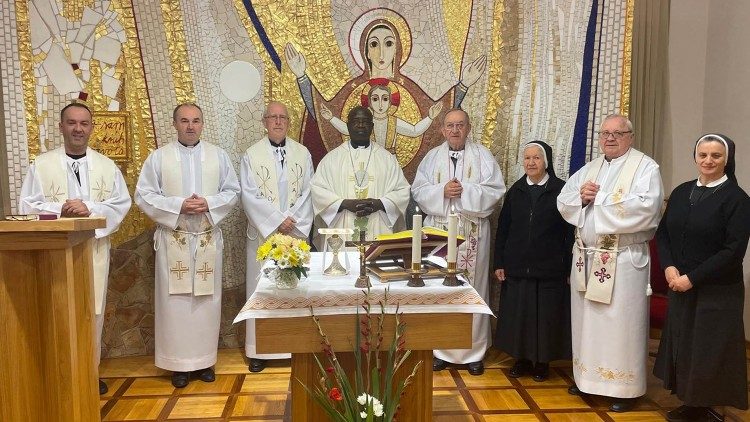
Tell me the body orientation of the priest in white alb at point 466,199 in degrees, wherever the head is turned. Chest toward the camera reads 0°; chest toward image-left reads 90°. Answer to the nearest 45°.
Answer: approximately 0°

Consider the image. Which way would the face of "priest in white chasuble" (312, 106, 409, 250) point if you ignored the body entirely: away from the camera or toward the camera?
toward the camera

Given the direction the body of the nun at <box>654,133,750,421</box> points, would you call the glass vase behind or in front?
in front

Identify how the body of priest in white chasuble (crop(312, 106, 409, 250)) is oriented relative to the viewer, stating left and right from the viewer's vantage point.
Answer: facing the viewer

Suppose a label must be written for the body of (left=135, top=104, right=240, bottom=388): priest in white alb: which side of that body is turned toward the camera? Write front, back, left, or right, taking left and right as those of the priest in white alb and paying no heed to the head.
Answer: front

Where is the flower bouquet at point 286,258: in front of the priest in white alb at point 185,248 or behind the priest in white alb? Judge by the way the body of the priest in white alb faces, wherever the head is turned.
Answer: in front

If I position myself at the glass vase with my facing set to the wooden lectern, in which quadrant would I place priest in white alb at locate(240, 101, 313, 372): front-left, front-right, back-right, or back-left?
back-right

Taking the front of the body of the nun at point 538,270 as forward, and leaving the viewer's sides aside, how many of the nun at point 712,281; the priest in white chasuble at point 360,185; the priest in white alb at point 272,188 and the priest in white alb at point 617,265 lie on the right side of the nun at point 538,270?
2
